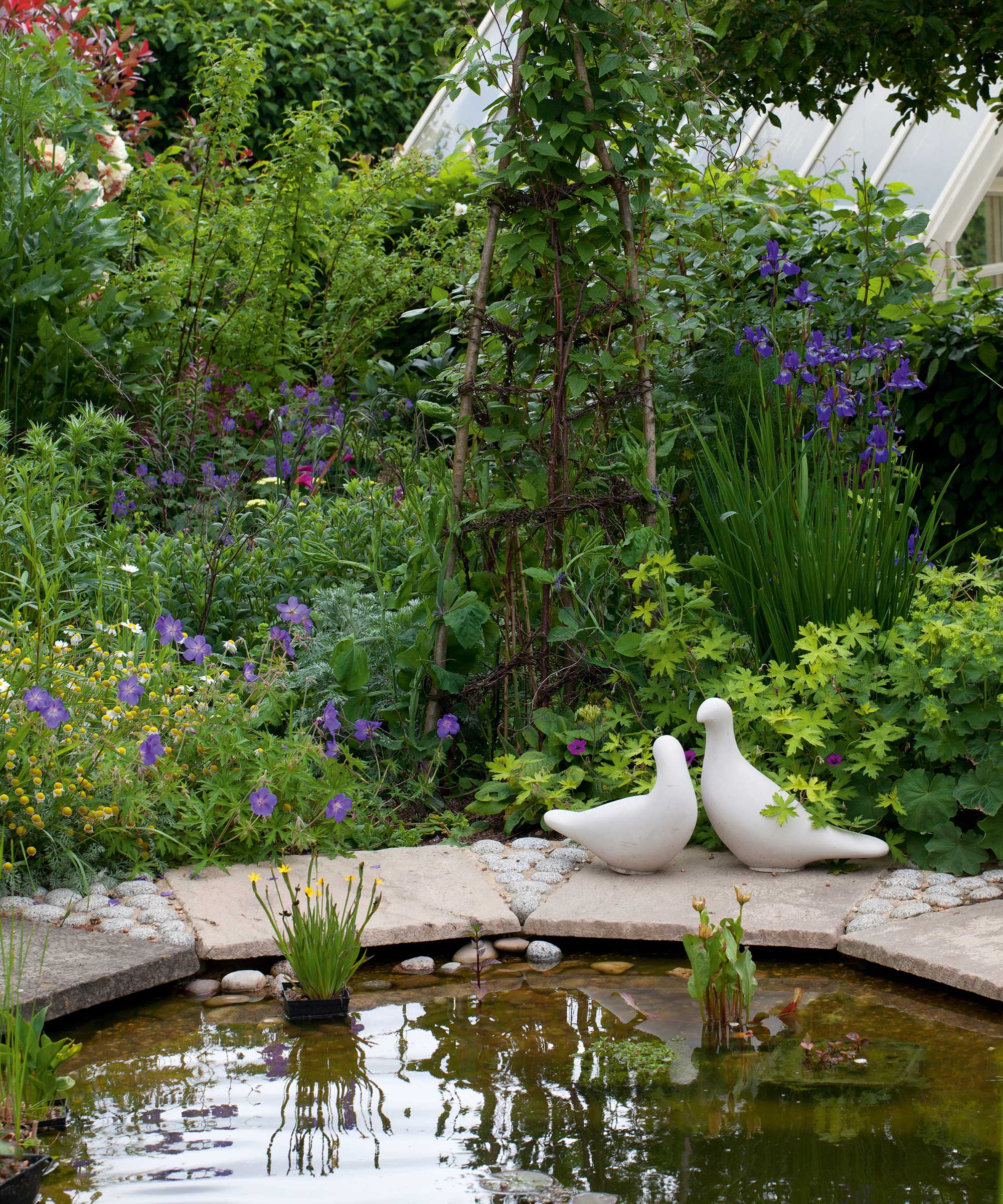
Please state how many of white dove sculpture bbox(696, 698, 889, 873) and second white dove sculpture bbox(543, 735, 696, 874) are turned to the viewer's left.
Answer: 1

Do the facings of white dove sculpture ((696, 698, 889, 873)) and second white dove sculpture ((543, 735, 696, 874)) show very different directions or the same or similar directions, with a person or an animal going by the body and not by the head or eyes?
very different directions

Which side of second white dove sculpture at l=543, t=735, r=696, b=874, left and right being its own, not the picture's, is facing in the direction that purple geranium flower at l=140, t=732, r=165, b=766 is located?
back

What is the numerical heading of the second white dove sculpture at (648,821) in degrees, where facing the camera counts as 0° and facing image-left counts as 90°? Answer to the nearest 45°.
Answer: approximately 270°

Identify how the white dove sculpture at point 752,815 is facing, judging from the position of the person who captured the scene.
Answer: facing to the left of the viewer

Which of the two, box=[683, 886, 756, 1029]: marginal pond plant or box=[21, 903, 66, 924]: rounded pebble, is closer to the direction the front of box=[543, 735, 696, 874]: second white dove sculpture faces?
the marginal pond plant
